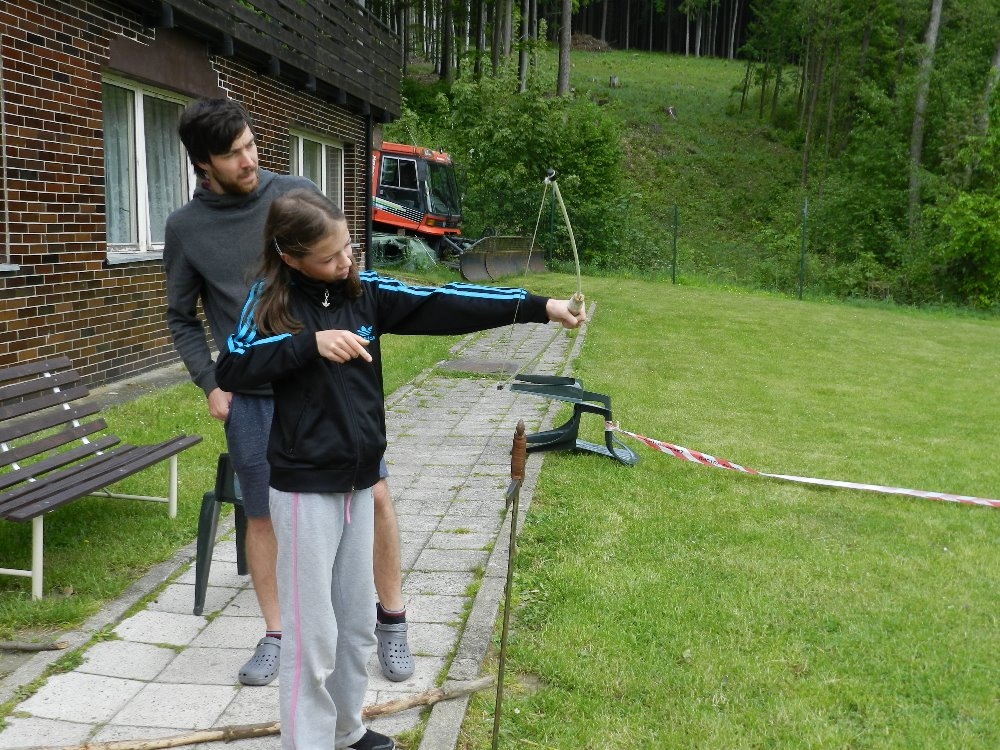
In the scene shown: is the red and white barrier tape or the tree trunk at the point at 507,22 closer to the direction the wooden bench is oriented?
the red and white barrier tape

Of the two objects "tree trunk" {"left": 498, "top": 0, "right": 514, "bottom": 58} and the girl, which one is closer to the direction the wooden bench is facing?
the girl

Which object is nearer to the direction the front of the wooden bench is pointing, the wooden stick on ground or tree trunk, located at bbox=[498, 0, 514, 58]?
the wooden stick on ground

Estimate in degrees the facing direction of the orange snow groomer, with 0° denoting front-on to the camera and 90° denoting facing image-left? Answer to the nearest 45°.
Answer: approximately 315°

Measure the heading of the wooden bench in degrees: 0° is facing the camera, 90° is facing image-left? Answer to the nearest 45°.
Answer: approximately 315°

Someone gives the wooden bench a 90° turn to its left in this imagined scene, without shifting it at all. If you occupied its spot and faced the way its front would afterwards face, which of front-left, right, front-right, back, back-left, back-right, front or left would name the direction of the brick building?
front-left

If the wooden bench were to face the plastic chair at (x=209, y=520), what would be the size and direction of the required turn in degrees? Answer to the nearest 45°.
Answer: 0° — it already faces it
